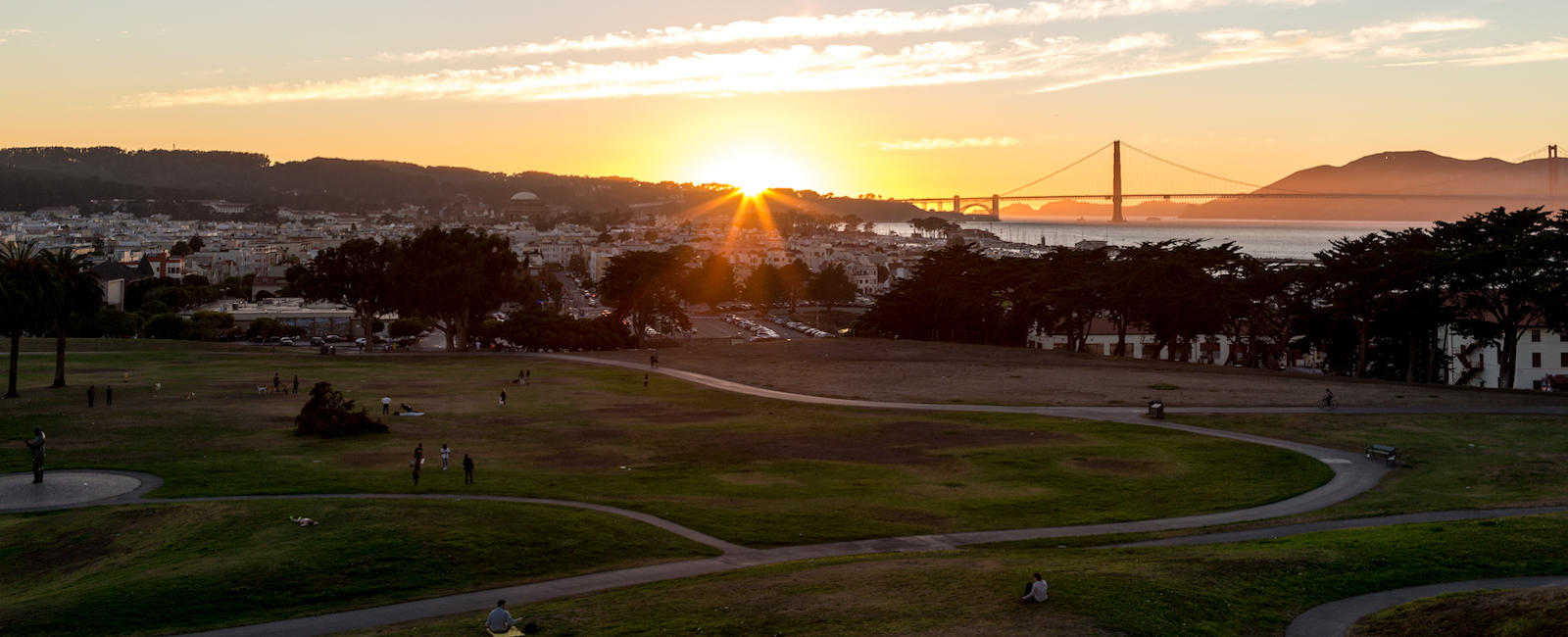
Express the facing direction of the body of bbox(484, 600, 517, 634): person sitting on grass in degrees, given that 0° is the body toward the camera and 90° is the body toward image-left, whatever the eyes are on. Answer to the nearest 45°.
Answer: approximately 180°

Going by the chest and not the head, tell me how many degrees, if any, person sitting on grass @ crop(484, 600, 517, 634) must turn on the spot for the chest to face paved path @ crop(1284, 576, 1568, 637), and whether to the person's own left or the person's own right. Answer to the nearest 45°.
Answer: approximately 90° to the person's own right

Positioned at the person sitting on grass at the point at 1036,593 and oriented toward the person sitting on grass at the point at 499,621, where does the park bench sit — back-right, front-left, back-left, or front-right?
back-right

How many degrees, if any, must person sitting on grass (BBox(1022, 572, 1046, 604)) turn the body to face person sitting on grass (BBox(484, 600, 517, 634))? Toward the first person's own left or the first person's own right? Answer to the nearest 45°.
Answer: approximately 45° to the first person's own left

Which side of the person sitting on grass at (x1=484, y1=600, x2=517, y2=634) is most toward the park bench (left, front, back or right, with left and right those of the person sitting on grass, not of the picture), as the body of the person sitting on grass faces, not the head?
right

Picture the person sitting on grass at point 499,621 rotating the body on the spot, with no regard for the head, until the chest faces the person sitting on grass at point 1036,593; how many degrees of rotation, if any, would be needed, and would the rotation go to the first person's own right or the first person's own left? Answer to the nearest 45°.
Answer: approximately 90° to the first person's own right

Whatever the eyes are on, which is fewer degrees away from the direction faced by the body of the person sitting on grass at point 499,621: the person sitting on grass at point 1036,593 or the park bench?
the park bench

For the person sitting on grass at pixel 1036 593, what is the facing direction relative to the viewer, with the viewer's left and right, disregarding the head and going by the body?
facing away from the viewer and to the left of the viewer

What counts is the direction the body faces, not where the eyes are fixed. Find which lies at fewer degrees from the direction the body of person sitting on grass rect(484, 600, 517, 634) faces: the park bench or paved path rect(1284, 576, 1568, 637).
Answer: the park bench

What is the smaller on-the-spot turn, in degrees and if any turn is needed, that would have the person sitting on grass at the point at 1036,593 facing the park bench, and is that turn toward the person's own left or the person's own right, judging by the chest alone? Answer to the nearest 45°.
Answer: approximately 90° to the person's own right
